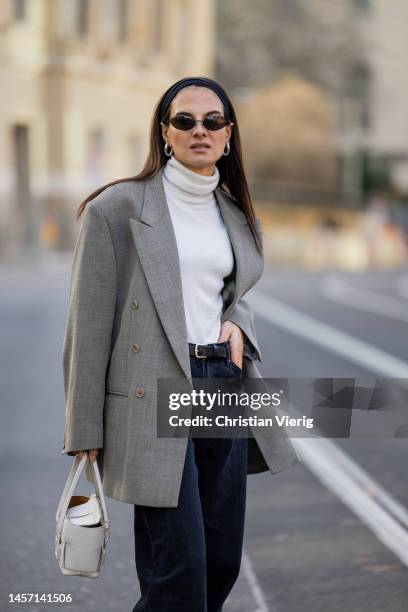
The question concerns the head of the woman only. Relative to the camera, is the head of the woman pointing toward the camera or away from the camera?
toward the camera

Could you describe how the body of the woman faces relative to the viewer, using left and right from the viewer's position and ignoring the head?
facing the viewer and to the right of the viewer
